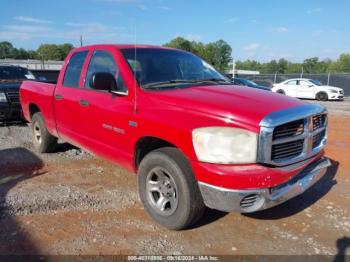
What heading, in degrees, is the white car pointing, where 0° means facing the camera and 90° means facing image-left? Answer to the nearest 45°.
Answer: approximately 315°

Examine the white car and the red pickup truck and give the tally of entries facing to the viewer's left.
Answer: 0

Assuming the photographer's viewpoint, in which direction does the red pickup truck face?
facing the viewer and to the right of the viewer

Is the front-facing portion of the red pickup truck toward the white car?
no

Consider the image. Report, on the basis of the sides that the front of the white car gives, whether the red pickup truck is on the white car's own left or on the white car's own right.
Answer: on the white car's own right

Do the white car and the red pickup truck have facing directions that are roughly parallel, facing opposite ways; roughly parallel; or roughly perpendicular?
roughly parallel
